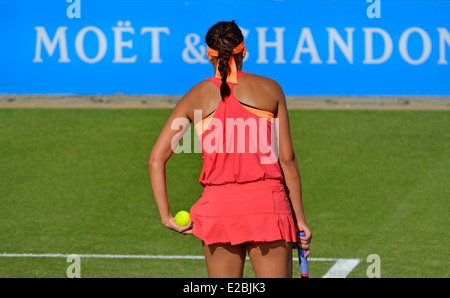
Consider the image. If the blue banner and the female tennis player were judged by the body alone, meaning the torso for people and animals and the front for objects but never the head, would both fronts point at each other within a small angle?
yes

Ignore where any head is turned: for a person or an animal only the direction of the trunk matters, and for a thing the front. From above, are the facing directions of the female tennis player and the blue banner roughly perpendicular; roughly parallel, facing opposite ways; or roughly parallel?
roughly parallel, facing opposite ways

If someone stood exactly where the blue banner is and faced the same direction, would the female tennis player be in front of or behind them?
in front

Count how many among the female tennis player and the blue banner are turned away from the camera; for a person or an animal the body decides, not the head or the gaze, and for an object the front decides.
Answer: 1

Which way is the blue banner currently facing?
toward the camera

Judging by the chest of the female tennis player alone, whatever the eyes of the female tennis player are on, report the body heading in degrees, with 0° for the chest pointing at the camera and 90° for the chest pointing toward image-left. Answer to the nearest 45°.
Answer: approximately 180°

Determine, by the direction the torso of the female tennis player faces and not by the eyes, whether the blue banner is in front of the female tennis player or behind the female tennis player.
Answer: in front

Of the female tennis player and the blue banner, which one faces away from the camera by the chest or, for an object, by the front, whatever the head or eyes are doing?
the female tennis player

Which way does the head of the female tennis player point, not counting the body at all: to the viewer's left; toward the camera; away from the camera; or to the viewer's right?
away from the camera
